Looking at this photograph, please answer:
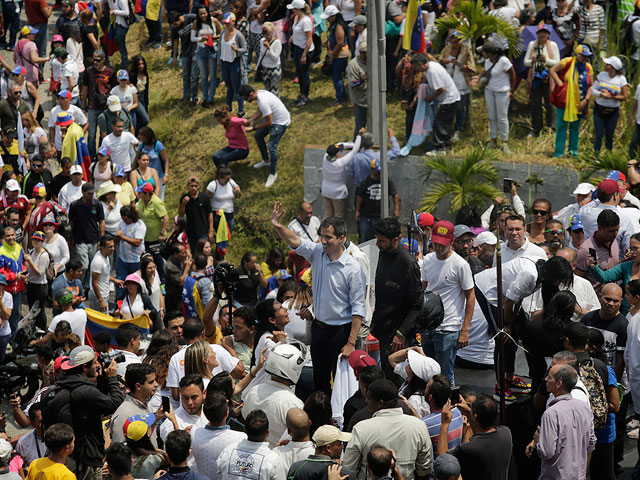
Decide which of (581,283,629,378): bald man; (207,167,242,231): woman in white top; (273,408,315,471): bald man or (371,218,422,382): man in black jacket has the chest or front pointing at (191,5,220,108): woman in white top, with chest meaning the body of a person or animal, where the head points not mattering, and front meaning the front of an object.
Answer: (273,408,315,471): bald man

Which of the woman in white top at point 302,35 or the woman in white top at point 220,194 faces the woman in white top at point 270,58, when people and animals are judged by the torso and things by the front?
the woman in white top at point 302,35

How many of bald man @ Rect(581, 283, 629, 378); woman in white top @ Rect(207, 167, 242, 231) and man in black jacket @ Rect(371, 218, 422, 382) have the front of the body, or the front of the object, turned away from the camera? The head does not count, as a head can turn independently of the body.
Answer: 0

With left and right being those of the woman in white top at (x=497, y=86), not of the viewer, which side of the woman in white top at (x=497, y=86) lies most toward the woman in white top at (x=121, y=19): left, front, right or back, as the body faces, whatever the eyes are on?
right

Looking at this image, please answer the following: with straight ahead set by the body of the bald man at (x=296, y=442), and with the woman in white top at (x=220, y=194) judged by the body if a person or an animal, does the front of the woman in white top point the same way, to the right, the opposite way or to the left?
the opposite way

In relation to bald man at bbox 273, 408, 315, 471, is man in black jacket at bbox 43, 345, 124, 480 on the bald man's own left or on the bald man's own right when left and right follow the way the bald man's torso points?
on the bald man's own left

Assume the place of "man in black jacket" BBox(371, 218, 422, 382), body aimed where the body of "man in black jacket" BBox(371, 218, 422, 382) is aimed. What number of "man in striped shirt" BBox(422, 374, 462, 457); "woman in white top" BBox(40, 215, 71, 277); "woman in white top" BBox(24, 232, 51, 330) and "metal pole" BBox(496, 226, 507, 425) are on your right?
2

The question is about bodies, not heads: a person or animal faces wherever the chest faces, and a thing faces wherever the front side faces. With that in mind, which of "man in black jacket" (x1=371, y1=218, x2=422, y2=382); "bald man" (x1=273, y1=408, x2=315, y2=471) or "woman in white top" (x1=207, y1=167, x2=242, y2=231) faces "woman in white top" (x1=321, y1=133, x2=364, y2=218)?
the bald man

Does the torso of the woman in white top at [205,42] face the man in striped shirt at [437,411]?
yes

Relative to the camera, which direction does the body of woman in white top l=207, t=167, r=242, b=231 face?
toward the camera

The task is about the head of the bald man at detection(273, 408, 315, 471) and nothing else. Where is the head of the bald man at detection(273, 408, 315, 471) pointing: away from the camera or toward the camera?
away from the camera

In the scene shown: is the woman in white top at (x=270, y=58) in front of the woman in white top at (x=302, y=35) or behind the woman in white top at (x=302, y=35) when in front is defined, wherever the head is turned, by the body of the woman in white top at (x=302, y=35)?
in front

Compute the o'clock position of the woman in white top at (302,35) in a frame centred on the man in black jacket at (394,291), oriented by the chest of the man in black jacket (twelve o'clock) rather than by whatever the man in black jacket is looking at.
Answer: The woman in white top is roughly at 4 o'clock from the man in black jacket.

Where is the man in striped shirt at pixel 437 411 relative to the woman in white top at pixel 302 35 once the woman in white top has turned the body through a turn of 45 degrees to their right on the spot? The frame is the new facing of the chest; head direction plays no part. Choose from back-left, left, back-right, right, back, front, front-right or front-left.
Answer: left

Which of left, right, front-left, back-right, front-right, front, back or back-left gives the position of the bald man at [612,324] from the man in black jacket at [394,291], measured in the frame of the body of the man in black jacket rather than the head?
back-left

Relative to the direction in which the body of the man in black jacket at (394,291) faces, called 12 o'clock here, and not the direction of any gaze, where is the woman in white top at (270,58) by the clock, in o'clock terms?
The woman in white top is roughly at 4 o'clock from the man in black jacket.

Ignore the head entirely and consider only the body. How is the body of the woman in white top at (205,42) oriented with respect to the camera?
toward the camera
